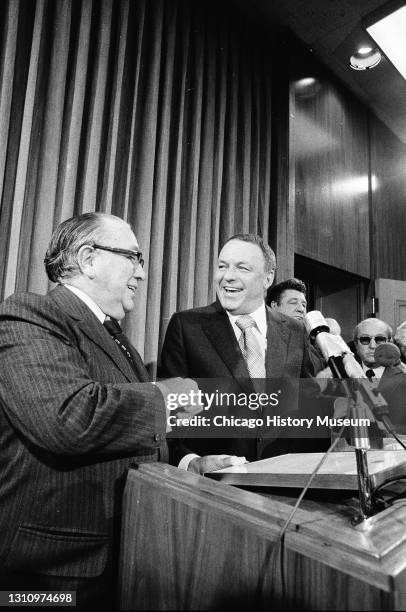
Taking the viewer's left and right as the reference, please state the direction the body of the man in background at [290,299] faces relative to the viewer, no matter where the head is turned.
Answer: facing the viewer and to the right of the viewer

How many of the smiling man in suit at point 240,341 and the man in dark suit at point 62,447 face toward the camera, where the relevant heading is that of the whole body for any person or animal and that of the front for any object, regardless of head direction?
1

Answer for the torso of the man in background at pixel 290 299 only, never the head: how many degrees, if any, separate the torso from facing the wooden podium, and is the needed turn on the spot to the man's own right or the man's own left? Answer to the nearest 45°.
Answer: approximately 45° to the man's own right

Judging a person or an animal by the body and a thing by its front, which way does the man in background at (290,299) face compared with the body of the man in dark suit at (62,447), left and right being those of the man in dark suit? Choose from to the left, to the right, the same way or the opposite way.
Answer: to the right

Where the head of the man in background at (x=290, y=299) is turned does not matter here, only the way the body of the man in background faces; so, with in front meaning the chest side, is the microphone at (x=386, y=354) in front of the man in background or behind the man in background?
in front

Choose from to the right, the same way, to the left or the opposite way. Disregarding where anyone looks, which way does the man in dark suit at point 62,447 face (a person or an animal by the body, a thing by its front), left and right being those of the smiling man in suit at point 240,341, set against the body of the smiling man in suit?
to the left

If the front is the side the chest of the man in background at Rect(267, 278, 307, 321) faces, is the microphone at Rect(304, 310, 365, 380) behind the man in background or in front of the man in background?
in front

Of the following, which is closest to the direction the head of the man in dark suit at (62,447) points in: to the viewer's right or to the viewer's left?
to the viewer's right

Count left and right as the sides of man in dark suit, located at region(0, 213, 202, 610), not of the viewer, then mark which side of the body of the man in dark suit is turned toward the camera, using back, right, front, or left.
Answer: right

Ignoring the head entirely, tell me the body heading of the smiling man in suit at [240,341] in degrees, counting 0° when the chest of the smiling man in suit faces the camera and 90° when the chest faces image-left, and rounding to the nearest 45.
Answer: approximately 0°
